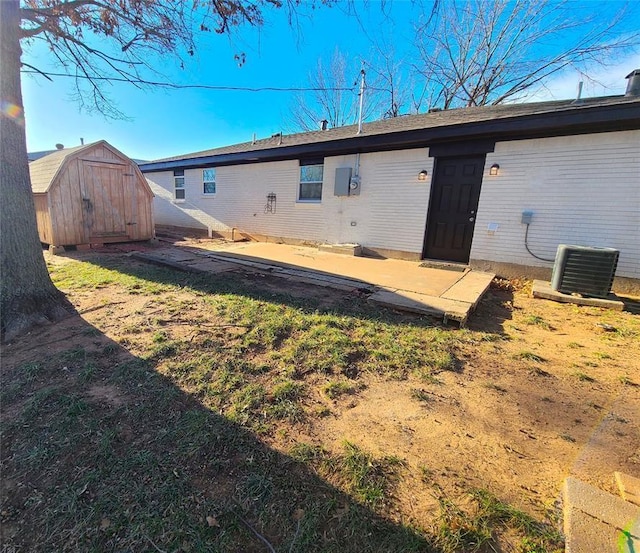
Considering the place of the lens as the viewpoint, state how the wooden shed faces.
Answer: facing the viewer and to the right of the viewer

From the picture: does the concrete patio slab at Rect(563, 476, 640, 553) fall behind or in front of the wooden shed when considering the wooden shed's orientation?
in front

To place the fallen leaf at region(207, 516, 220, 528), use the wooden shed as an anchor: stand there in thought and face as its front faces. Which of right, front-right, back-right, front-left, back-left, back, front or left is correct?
front-right

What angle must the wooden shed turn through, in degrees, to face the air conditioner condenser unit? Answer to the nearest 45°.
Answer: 0° — it already faces it

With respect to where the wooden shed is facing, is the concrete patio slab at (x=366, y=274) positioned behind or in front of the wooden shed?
in front

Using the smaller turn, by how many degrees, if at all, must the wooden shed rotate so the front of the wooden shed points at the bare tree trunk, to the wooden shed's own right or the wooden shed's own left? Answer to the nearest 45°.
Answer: approximately 45° to the wooden shed's own right
